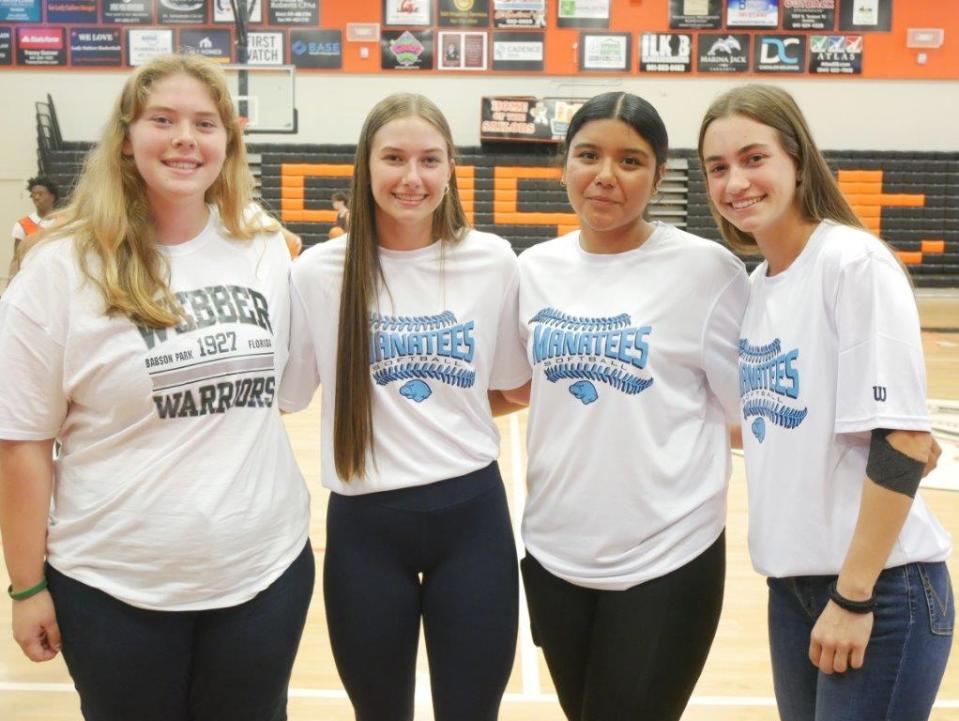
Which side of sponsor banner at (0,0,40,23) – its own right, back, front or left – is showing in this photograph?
front

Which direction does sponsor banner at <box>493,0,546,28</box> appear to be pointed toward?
toward the camera

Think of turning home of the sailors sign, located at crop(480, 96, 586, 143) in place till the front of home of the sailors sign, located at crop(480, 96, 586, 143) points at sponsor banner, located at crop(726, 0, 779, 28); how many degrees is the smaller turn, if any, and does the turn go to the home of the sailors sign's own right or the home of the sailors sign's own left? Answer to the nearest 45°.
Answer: approximately 90° to the home of the sailors sign's own left

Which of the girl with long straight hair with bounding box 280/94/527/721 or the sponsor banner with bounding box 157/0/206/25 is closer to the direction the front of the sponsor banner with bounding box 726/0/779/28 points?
the girl with long straight hair

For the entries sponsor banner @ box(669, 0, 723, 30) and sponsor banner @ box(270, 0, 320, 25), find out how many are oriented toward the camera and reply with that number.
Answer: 2

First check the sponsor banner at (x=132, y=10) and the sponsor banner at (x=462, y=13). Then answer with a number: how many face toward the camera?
2

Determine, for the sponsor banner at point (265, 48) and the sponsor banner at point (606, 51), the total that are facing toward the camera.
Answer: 2

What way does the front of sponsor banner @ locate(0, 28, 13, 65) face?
toward the camera

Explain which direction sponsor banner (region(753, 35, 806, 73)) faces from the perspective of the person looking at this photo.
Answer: facing the viewer

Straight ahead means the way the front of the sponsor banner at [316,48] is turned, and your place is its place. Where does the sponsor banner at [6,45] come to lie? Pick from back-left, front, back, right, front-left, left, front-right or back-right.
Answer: right

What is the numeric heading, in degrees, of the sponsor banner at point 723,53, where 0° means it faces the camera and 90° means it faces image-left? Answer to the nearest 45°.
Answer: approximately 0°
